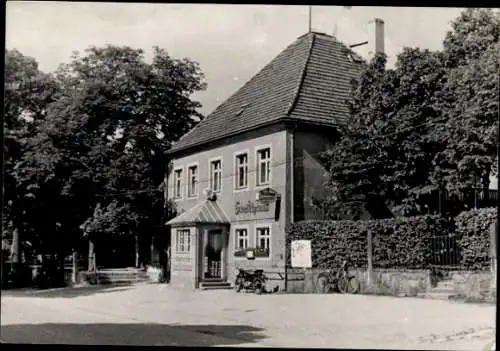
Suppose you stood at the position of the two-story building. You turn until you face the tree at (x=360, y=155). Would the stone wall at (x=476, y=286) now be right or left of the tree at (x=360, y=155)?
right

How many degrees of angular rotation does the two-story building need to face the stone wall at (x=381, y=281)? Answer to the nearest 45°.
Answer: approximately 90° to its left

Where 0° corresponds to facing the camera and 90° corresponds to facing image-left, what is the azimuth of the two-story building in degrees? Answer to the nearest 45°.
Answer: approximately 45°

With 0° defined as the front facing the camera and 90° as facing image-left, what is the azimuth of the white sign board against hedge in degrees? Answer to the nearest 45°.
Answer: approximately 0°

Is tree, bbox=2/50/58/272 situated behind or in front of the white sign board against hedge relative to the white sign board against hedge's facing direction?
in front
